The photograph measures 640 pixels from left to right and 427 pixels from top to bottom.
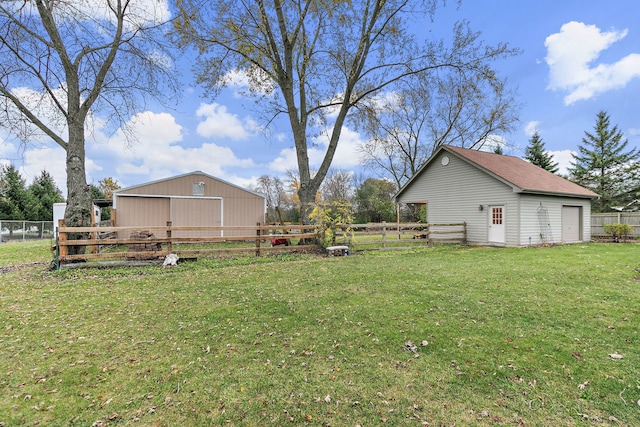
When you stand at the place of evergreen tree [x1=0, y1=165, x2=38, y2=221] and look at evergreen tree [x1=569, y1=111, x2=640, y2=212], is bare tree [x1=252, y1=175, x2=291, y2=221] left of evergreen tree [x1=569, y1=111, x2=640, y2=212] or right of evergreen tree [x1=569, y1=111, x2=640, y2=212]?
left

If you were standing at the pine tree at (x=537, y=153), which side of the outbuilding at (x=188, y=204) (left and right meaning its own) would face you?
left

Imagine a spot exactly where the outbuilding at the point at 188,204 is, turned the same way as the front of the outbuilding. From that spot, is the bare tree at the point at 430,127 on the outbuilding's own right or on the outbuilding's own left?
on the outbuilding's own left

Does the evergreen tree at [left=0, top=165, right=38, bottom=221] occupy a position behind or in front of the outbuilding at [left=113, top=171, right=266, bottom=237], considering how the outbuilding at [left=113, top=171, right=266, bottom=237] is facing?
behind

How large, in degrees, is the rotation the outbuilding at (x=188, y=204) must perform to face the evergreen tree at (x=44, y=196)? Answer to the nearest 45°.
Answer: approximately 135° to its right

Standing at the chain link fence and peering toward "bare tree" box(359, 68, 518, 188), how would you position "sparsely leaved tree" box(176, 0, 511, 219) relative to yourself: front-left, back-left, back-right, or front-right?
front-right

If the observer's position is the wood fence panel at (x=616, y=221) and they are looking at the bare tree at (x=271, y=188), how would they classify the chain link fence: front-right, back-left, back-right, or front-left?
front-left

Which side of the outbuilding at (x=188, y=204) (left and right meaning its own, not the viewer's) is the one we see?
front

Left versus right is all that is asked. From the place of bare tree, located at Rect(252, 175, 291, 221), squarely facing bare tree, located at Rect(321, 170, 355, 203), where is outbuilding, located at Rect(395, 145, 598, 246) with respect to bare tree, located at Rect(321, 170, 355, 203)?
right

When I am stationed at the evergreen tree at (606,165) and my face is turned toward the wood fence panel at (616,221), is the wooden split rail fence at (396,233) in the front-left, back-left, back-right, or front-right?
front-right

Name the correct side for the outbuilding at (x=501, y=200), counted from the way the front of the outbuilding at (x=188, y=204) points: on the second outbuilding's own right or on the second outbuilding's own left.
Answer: on the second outbuilding's own left

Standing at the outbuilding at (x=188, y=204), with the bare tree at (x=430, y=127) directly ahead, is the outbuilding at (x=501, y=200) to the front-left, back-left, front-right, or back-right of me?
front-right

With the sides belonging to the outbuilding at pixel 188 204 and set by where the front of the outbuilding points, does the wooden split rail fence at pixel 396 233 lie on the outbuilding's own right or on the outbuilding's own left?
on the outbuilding's own left
